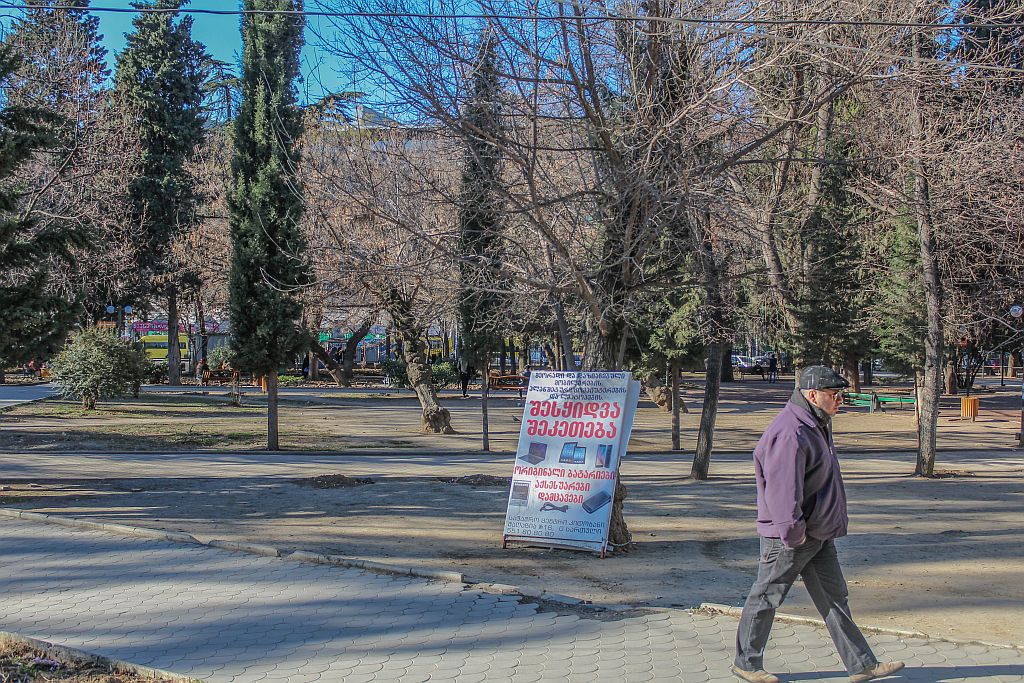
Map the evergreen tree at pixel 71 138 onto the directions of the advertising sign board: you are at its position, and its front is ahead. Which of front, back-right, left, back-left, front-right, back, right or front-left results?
back-right

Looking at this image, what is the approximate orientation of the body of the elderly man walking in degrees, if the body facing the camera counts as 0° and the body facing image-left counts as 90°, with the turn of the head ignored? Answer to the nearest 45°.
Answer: approximately 270°

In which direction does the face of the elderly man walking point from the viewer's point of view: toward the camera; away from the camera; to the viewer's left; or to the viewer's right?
to the viewer's right

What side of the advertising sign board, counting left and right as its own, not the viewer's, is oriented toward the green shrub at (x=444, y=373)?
back

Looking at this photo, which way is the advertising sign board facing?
toward the camera

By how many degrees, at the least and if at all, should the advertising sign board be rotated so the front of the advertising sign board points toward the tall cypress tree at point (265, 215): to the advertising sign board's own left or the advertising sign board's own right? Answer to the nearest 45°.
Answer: approximately 135° to the advertising sign board's own right

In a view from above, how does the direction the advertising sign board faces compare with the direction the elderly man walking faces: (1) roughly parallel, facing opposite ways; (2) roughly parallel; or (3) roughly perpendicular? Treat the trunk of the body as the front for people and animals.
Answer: roughly perpendicular

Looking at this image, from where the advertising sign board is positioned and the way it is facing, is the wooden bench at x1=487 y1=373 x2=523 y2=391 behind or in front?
behind
